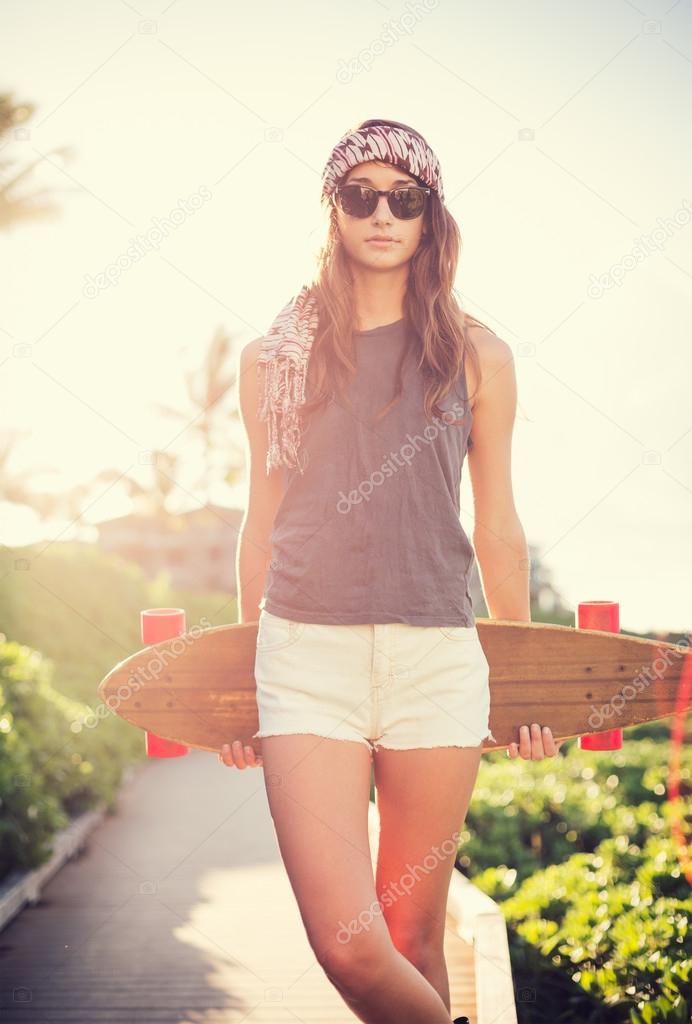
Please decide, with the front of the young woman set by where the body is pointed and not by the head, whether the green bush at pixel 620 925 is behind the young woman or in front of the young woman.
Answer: behind

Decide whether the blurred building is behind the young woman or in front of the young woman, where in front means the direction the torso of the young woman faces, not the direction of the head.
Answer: behind

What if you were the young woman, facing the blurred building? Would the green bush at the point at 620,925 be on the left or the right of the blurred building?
right

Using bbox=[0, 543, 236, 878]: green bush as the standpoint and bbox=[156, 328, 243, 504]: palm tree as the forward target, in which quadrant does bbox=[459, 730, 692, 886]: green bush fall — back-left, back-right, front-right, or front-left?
back-right

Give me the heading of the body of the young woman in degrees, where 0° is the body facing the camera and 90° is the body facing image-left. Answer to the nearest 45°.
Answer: approximately 0°

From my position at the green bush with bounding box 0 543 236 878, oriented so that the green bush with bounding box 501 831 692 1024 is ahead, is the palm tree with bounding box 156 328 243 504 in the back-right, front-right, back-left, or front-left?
back-left

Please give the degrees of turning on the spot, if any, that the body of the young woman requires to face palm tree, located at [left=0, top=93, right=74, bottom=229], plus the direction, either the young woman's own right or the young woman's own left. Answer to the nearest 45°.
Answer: approximately 135° to the young woman's own right

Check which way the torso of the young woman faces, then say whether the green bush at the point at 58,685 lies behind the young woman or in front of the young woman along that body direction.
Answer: behind

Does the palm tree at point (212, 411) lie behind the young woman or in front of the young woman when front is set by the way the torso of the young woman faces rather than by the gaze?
behind

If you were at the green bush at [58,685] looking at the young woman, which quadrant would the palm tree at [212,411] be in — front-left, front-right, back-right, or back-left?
back-left

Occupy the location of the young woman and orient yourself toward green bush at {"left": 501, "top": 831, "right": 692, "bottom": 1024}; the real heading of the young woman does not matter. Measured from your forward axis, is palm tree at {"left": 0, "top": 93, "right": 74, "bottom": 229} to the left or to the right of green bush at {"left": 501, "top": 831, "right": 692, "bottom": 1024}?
left
